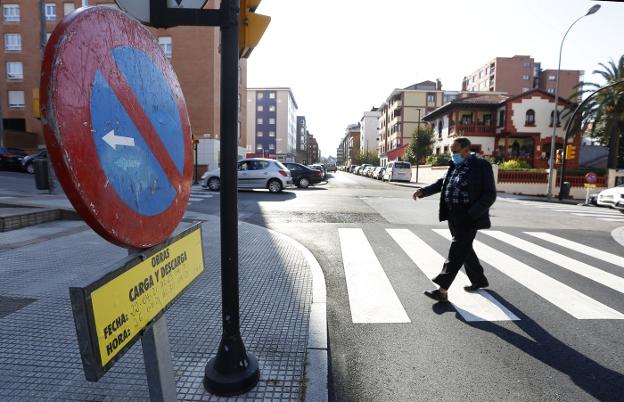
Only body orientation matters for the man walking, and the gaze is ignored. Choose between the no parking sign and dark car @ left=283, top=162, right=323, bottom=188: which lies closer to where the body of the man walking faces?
the no parking sign

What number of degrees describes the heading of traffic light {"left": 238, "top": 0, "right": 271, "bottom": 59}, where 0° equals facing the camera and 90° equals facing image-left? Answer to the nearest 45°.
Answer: approximately 270°

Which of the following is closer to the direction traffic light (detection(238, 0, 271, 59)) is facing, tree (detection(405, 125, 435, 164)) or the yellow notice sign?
the tree

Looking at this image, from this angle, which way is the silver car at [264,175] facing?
to the viewer's left

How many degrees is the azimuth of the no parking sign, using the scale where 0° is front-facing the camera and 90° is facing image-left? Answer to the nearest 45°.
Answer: approximately 315°

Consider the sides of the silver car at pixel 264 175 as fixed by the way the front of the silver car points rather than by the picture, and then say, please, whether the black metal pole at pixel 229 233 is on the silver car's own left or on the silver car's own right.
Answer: on the silver car's own left

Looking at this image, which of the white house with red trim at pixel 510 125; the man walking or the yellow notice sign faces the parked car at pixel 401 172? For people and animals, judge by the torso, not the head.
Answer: the white house with red trim

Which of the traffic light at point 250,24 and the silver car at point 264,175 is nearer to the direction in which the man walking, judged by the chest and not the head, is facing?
the traffic light
